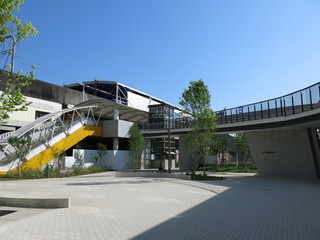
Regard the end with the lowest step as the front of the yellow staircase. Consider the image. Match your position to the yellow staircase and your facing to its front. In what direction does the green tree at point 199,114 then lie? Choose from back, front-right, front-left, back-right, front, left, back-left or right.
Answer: back-left

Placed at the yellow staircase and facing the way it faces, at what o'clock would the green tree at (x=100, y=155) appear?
The green tree is roughly at 5 o'clock from the yellow staircase.

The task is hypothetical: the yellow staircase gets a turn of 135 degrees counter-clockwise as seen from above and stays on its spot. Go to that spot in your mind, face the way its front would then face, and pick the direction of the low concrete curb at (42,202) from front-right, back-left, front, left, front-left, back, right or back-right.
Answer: front-right

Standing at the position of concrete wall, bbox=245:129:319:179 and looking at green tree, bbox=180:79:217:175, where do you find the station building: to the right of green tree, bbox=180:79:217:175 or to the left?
right

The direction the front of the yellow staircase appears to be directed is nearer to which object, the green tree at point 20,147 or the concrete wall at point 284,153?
the green tree

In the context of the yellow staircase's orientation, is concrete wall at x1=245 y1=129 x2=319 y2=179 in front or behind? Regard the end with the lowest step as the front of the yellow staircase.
behind

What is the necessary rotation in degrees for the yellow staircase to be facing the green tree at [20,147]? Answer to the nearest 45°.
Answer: approximately 45° to its left

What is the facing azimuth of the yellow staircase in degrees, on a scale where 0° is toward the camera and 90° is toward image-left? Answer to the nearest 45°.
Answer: approximately 90°
